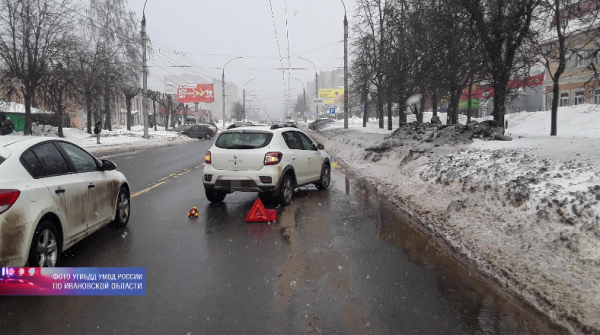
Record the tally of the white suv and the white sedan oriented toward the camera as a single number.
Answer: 0

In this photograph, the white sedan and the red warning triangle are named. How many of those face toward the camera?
1

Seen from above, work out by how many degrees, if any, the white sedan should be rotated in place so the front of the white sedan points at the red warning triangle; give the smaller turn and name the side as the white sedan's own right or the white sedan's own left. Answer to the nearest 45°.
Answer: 0° — it already faces it

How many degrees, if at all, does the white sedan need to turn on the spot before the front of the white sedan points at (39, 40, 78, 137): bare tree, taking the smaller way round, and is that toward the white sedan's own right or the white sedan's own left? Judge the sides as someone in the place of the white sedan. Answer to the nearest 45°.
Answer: approximately 45° to the white sedan's own left

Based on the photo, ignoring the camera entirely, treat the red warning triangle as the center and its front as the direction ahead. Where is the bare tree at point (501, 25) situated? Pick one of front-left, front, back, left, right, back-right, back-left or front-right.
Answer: back-left

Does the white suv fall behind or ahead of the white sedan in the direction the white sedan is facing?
ahead

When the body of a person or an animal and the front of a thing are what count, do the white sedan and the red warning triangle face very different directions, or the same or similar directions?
very different directions

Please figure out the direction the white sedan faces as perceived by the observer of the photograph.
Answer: facing away from the viewer and to the right of the viewer

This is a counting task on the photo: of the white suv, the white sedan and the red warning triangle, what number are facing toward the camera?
1

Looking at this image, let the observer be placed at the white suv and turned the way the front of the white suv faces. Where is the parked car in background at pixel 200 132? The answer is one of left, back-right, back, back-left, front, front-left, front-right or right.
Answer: front-left

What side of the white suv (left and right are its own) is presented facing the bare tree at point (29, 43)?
left

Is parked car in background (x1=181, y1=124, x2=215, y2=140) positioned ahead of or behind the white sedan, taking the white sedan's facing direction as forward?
ahead
